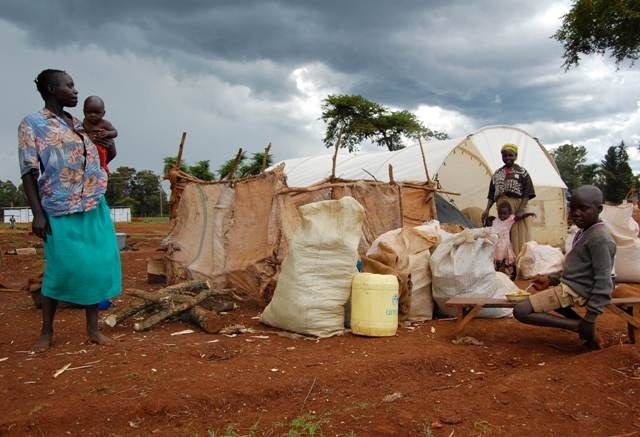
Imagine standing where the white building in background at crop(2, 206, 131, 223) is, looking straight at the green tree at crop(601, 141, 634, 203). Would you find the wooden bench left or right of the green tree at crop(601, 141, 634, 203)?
right

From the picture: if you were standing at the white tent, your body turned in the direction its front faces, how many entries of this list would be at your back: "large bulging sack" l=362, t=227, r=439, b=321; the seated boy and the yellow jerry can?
0

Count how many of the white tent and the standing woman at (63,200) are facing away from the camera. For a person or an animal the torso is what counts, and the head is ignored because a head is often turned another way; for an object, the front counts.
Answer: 0

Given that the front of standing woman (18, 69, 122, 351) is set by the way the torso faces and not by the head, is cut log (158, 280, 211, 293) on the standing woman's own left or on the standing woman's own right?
on the standing woman's own left

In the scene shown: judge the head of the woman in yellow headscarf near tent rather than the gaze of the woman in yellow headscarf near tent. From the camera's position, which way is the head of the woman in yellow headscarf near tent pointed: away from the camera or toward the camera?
toward the camera

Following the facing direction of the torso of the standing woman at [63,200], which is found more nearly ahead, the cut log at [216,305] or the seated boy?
the seated boy

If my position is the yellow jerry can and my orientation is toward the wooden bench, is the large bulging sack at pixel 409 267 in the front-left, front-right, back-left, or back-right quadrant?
front-left

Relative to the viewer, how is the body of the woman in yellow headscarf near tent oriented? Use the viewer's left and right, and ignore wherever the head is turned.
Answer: facing the viewer

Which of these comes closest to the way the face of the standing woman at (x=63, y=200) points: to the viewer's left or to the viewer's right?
to the viewer's right

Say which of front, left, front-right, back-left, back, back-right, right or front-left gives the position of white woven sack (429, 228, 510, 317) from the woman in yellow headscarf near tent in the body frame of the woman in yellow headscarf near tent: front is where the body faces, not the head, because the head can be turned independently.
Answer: front

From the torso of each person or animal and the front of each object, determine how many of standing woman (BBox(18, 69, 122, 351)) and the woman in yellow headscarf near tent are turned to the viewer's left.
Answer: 0

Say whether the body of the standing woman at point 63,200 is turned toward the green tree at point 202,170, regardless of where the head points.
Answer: no

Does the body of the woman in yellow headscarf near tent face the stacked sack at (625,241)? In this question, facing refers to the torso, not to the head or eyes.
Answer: no

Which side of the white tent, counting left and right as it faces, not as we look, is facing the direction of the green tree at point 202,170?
back

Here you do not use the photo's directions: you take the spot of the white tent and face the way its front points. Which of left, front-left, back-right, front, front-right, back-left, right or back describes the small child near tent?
front-right

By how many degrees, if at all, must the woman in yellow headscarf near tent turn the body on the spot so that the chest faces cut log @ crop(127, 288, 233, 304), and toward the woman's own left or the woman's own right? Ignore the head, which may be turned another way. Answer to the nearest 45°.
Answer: approximately 45° to the woman's own right

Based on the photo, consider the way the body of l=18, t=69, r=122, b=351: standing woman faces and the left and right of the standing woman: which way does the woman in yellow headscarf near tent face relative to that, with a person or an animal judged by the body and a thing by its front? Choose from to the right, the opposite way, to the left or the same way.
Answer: to the right

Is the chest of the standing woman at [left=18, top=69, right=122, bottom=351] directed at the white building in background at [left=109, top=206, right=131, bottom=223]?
no

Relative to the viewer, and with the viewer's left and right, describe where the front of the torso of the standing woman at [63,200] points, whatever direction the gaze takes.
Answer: facing the viewer and to the right of the viewer

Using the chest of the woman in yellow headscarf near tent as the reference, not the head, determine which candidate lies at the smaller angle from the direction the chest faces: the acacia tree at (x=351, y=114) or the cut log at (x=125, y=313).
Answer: the cut log

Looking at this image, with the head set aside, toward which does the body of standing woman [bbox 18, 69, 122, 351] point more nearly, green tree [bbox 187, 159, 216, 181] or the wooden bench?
the wooden bench
